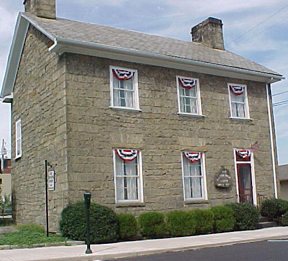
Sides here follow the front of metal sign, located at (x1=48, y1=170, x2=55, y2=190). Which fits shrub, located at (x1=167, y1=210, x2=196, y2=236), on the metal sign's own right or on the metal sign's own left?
on the metal sign's own left

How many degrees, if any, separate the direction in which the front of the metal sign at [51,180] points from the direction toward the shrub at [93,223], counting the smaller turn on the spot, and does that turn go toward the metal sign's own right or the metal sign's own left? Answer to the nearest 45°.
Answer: approximately 90° to the metal sign's own left

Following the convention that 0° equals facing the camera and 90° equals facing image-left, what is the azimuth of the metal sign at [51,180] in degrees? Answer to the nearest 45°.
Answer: approximately 45°

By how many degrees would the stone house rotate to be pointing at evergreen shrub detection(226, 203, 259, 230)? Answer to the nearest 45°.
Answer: approximately 45° to its left

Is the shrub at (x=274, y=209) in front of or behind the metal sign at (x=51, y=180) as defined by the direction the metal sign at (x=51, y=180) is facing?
behind

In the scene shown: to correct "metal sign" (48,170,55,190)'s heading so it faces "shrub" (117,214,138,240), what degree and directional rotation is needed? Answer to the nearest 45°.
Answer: approximately 90° to its left

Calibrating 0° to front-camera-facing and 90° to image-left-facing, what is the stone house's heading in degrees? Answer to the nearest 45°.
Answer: approximately 315°
